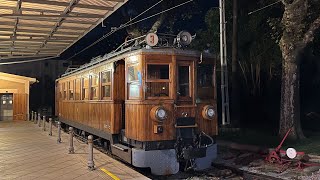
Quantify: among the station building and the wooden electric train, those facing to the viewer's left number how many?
0

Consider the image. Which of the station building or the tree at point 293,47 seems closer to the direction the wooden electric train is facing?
the tree

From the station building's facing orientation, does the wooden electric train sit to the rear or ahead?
ahead

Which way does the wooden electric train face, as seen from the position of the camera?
facing the viewer and to the right of the viewer

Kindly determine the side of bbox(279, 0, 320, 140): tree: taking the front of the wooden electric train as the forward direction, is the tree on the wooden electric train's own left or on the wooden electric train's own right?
on the wooden electric train's own left

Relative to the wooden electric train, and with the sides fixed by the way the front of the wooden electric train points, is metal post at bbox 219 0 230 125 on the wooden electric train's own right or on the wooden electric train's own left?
on the wooden electric train's own left

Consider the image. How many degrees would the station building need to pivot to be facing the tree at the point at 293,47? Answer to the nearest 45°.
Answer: approximately 45° to its left

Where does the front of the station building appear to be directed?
toward the camera

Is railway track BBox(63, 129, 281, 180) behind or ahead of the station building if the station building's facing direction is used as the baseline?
ahead

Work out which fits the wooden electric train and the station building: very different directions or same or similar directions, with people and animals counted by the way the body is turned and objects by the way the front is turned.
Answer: same or similar directions

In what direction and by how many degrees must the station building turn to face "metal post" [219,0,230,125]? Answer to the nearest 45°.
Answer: approximately 45° to its left
